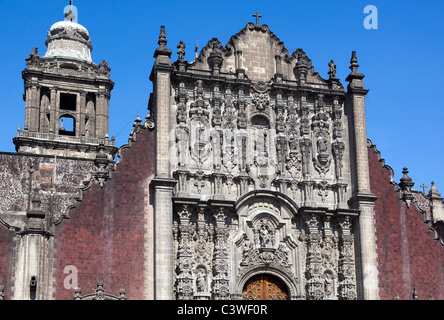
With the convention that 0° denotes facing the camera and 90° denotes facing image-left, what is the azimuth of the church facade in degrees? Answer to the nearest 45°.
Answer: approximately 0°
